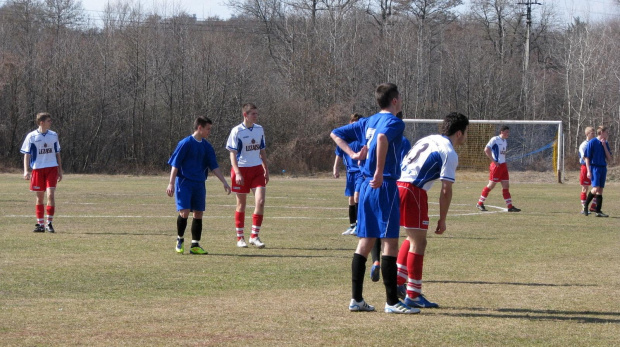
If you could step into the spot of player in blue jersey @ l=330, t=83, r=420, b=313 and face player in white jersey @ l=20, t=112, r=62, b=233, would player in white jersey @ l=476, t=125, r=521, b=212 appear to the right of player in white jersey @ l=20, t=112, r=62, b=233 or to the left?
right

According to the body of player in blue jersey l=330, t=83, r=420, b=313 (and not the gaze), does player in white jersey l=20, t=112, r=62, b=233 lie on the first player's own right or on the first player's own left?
on the first player's own left

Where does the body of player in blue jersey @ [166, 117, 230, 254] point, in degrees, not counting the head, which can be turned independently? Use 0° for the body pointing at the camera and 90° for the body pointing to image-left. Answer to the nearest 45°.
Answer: approximately 315°

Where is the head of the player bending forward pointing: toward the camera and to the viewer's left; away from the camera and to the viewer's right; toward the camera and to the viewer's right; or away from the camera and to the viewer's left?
away from the camera and to the viewer's right

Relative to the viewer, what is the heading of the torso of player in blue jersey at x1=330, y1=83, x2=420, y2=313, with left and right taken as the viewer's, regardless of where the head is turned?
facing away from the viewer and to the right of the viewer

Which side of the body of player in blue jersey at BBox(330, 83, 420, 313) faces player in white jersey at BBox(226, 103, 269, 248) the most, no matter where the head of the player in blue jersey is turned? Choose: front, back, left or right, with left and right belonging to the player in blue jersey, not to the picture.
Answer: left

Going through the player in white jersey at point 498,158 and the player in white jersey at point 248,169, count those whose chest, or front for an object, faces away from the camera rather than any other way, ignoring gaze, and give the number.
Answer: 0

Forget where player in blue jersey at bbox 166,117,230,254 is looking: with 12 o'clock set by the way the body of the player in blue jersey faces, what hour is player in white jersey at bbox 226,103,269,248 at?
The player in white jersey is roughly at 9 o'clock from the player in blue jersey.
